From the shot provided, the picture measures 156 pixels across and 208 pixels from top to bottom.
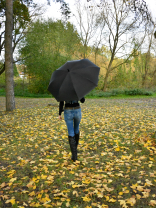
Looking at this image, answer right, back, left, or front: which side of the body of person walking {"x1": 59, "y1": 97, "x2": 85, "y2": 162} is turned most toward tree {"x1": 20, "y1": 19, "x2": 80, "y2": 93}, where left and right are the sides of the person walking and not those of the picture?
front

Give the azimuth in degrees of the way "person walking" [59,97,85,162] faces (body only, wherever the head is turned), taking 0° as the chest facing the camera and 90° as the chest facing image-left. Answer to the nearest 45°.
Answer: approximately 180°
